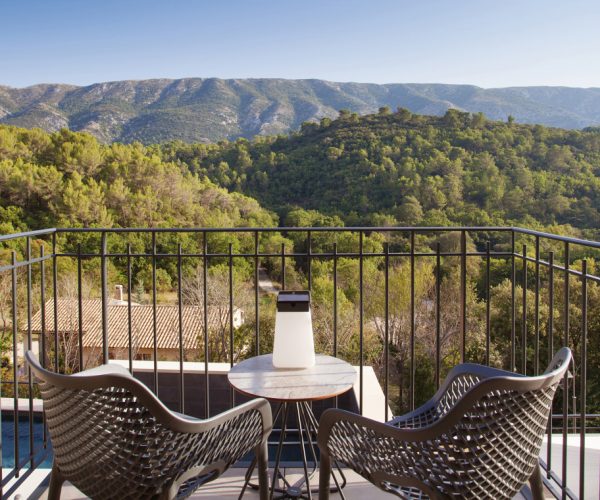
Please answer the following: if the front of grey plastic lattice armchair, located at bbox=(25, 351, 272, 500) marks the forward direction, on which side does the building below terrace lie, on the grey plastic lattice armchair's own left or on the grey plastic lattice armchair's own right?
on the grey plastic lattice armchair's own left

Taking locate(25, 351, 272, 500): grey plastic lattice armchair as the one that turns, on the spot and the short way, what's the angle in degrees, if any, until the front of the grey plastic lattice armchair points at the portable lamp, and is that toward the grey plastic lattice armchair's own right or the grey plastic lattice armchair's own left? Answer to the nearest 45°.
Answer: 0° — it already faces it

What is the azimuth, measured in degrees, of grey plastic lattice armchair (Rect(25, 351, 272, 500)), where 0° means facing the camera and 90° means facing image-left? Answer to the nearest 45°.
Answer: approximately 225°

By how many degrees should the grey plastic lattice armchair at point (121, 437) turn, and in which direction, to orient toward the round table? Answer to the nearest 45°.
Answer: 0° — it already faces it
